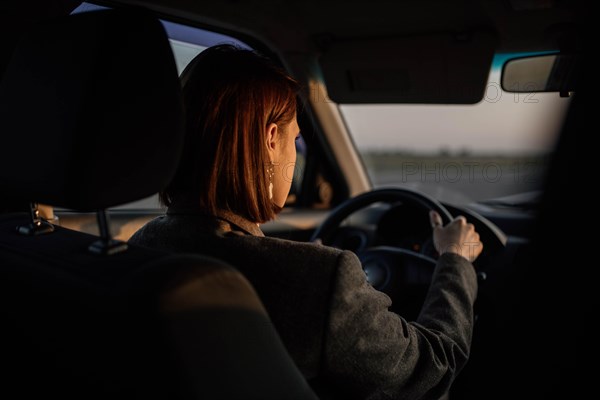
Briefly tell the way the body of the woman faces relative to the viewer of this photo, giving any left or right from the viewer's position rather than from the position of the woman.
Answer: facing away from the viewer and to the right of the viewer

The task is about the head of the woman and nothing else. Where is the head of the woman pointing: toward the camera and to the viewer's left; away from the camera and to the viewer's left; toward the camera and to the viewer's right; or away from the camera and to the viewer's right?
away from the camera and to the viewer's right
